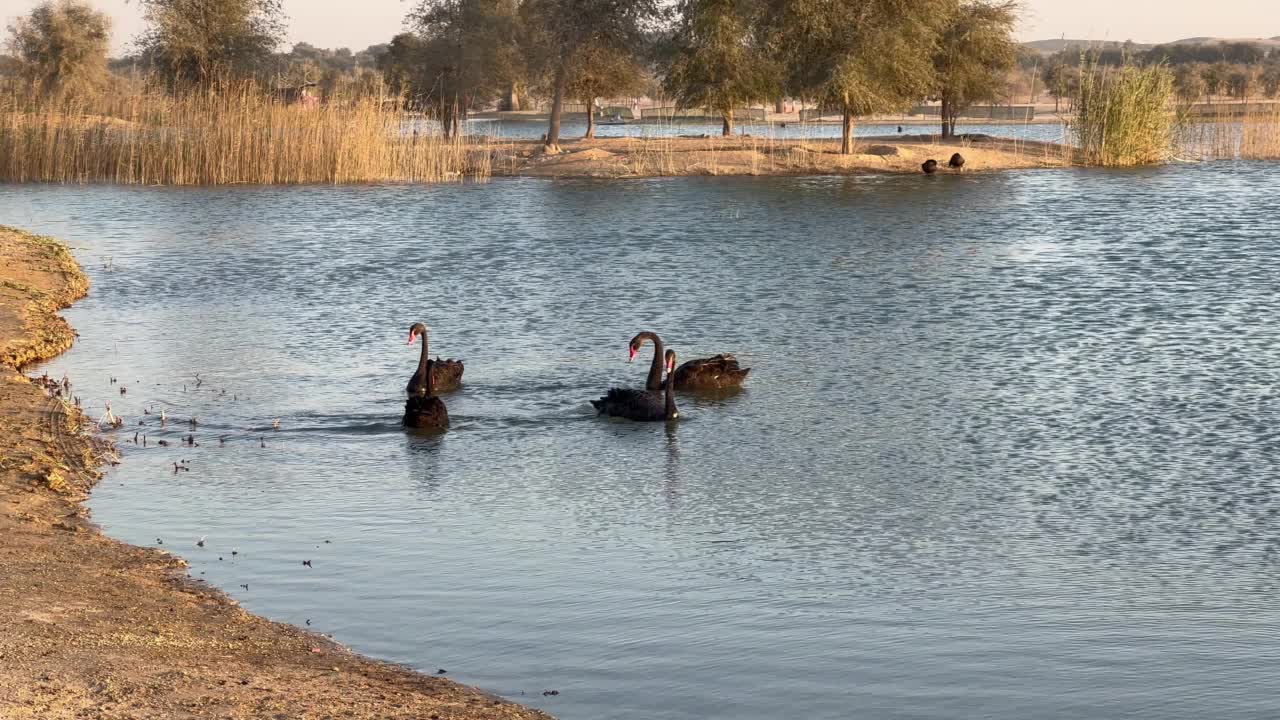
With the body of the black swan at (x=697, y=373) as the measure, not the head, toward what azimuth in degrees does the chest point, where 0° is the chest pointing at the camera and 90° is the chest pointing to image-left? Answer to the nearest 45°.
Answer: approximately 90°

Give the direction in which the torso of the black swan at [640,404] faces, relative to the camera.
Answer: to the viewer's right

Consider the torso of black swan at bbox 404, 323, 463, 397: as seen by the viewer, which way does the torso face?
to the viewer's left

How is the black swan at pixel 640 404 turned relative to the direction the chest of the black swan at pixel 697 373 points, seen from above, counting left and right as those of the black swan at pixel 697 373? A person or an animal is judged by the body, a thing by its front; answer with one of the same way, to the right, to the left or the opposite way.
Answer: the opposite way
